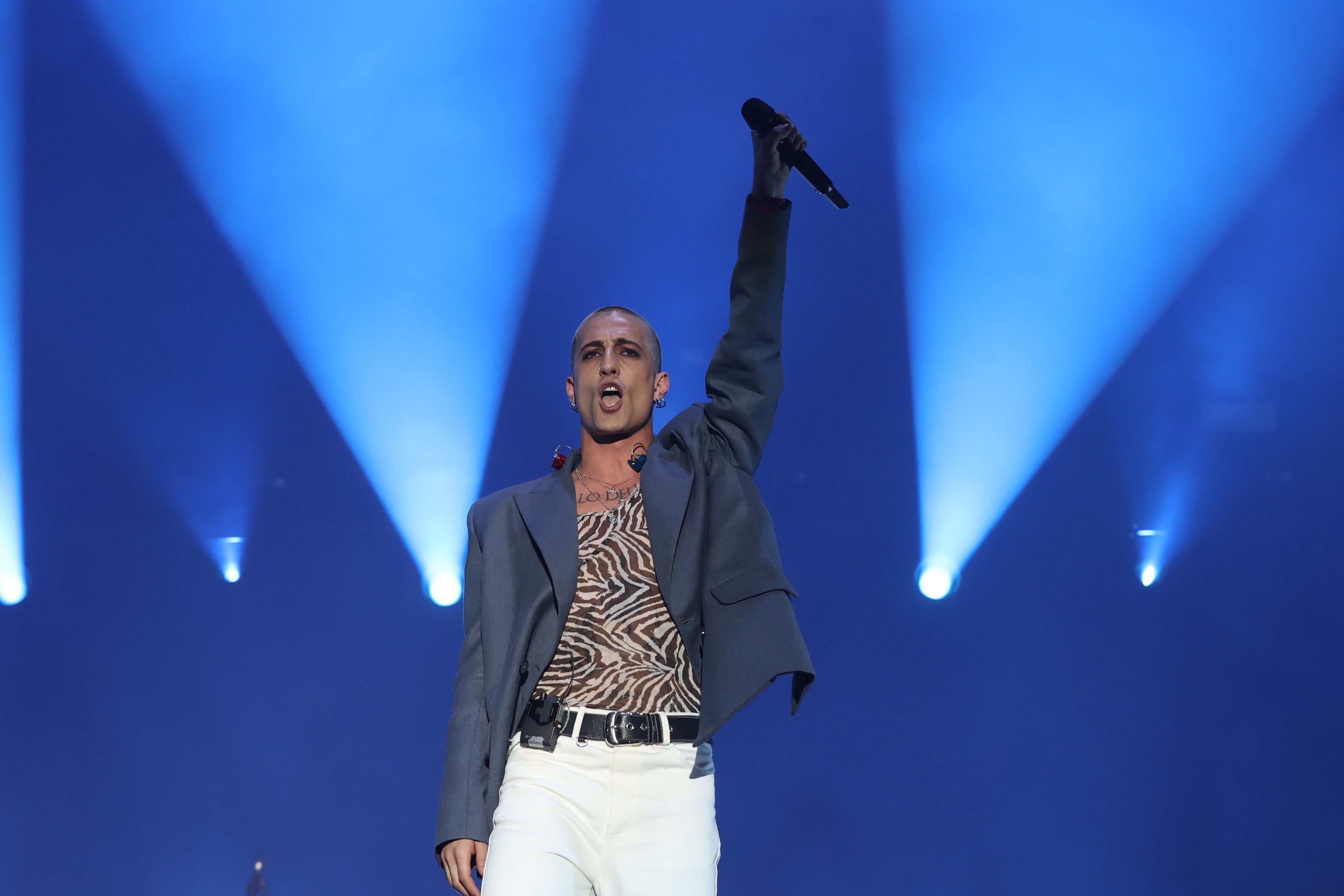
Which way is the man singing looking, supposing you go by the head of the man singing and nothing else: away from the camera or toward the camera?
toward the camera

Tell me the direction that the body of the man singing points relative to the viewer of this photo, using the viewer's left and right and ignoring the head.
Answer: facing the viewer
